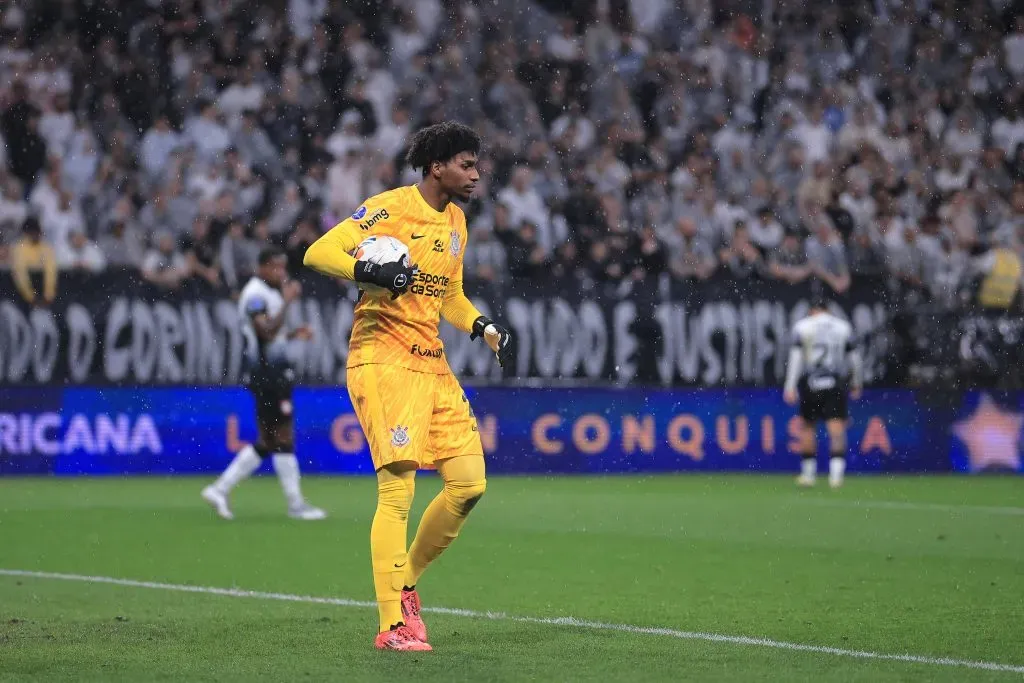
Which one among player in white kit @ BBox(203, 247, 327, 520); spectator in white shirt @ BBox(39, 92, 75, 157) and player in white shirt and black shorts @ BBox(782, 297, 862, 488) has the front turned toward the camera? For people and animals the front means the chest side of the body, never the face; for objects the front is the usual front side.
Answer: the spectator in white shirt

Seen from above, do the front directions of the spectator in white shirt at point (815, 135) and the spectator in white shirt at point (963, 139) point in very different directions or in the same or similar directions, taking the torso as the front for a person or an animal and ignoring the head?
same or similar directions

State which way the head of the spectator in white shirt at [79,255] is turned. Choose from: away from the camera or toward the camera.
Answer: toward the camera

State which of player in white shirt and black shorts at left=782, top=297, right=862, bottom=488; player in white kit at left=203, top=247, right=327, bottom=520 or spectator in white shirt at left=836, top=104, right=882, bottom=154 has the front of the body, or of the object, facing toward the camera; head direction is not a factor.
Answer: the spectator in white shirt

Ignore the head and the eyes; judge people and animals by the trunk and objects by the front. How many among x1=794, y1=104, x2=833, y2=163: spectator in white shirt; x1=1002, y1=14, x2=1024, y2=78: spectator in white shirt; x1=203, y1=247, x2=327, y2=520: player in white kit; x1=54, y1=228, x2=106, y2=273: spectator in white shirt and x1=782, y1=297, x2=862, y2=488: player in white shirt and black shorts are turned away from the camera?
1

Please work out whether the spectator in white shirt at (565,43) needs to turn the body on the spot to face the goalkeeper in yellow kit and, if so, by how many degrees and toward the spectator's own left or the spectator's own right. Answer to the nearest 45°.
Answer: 0° — they already face them

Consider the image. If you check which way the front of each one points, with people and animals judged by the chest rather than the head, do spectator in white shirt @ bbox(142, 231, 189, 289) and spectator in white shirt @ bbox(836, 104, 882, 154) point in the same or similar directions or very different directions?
same or similar directions

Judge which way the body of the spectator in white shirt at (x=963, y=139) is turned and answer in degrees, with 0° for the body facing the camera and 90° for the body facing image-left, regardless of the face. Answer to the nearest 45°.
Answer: approximately 0°

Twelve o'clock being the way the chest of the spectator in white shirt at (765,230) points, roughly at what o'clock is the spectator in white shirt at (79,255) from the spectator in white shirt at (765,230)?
the spectator in white shirt at (79,255) is roughly at 2 o'clock from the spectator in white shirt at (765,230).

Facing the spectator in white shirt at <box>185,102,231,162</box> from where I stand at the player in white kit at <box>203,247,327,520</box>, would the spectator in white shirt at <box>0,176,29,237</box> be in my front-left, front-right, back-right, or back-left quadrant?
front-left

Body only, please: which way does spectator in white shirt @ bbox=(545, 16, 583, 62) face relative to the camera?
toward the camera

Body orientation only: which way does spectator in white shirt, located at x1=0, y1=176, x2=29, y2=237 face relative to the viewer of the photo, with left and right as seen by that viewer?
facing the viewer

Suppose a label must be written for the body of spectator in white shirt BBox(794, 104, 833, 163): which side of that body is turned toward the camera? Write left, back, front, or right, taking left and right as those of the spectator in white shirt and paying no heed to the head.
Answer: front
